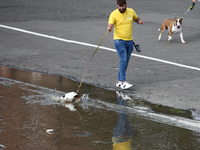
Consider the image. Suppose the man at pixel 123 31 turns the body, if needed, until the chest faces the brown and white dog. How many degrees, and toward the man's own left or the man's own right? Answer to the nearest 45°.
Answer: approximately 180°

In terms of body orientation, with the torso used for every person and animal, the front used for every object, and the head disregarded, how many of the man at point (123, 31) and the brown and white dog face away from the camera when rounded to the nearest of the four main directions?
0

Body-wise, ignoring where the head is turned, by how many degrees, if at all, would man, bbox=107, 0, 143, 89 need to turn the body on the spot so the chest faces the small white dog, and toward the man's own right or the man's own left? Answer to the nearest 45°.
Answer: approximately 45° to the man's own right

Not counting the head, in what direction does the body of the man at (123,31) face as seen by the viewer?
toward the camera

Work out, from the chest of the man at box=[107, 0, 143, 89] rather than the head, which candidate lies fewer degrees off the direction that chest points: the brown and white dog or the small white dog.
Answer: the small white dog
